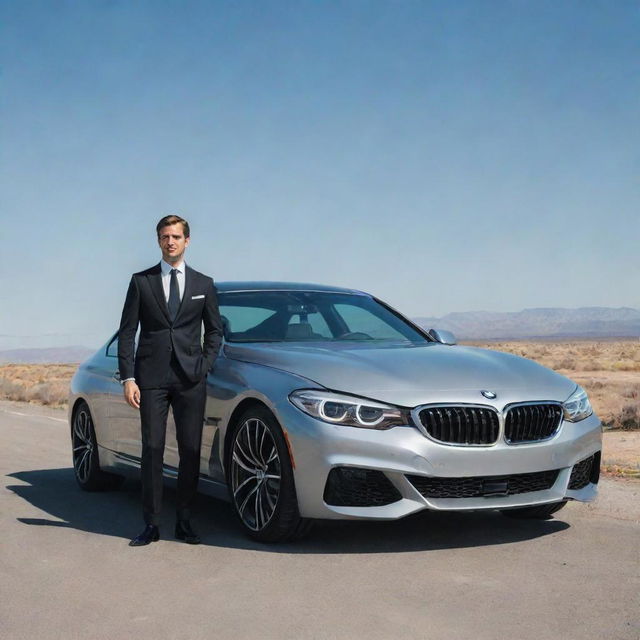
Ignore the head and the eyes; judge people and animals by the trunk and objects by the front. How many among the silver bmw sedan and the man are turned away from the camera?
0

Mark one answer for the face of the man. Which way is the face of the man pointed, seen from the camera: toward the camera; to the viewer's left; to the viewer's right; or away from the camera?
toward the camera

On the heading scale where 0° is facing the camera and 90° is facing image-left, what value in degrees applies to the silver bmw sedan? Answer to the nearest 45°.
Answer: approximately 315°

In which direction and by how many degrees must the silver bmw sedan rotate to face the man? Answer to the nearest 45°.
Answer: approximately 135° to its right

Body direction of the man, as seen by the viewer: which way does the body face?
toward the camera
